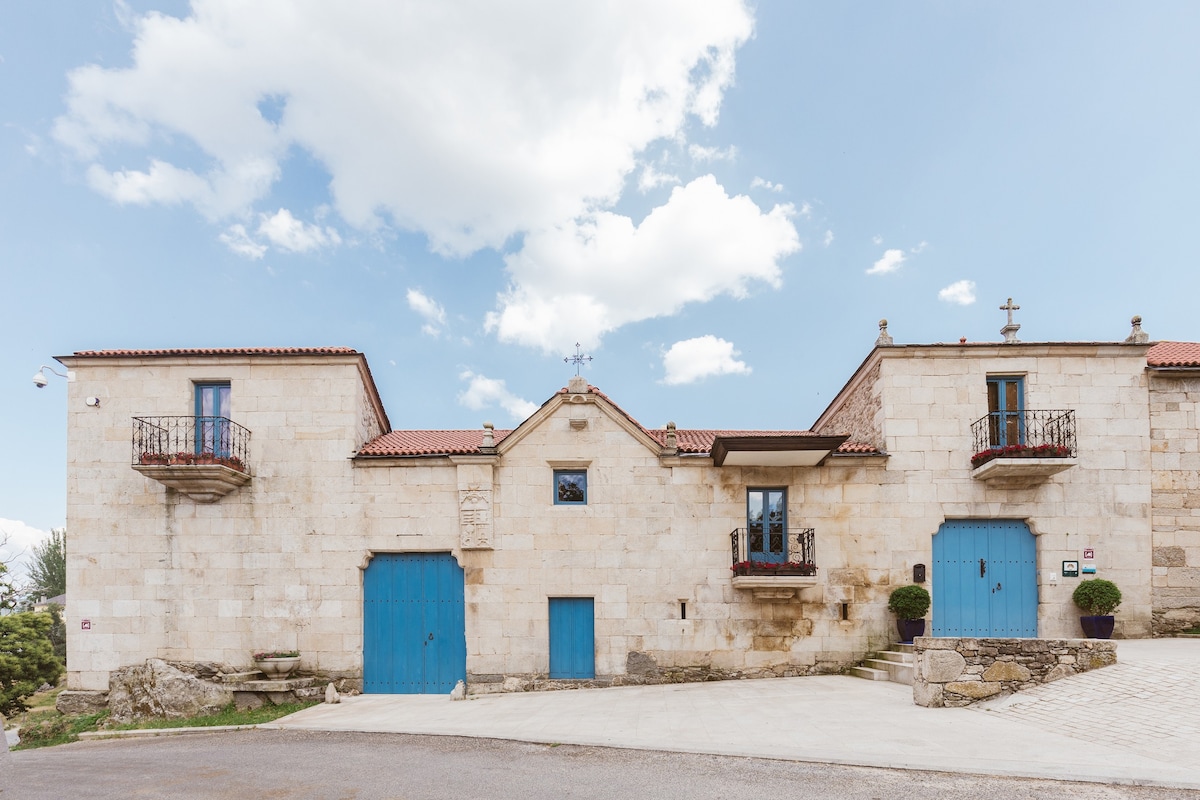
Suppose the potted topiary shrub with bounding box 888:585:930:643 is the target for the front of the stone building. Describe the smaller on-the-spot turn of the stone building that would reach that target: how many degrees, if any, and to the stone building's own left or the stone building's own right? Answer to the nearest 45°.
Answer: approximately 90° to the stone building's own left

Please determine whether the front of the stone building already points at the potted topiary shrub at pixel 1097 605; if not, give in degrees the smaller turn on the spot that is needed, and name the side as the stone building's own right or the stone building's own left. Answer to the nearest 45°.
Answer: approximately 90° to the stone building's own left

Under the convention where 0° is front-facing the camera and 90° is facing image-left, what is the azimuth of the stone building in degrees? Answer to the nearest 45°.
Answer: approximately 0°

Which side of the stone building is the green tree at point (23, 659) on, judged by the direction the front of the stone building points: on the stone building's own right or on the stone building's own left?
on the stone building's own right
